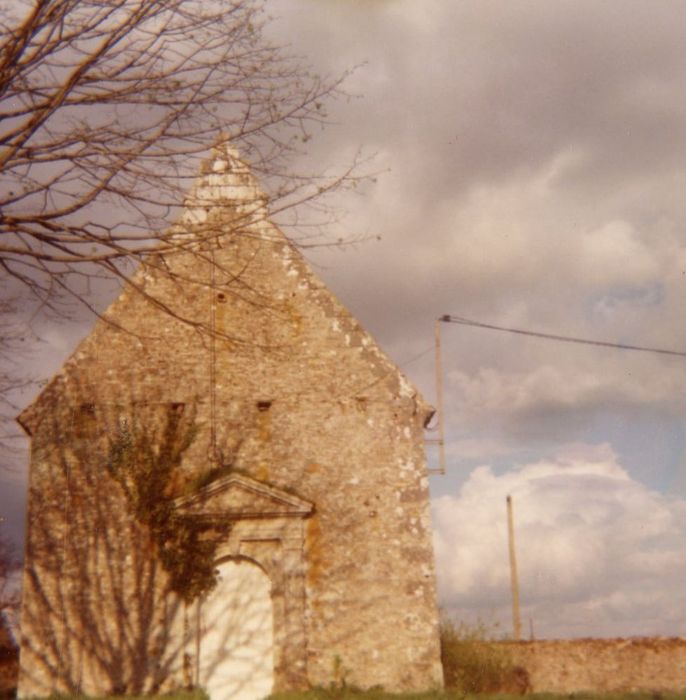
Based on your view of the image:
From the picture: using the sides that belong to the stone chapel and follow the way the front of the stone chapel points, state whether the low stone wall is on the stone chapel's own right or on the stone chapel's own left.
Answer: on the stone chapel's own left

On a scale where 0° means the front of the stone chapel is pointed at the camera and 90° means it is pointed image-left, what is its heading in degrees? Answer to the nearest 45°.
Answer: approximately 0°

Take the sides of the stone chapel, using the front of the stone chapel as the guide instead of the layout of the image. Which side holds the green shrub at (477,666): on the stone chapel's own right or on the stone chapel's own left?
on the stone chapel's own left
